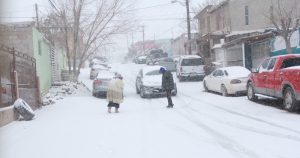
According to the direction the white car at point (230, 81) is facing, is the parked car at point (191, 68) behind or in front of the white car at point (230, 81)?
in front

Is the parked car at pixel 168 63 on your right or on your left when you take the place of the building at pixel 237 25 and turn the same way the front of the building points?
on your right

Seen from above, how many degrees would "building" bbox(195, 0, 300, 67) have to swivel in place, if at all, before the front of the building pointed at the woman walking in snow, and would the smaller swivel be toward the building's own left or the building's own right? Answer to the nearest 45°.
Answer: approximately 45° to the building's own left

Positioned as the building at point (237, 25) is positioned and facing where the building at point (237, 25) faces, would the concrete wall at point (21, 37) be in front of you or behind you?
in front

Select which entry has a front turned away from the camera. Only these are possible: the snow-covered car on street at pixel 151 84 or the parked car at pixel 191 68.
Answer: the parked car at pixel 191 68

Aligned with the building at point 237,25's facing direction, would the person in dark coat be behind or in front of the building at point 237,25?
in front

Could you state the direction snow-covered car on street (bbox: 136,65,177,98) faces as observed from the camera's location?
facing the viewer and to the right of the viewer

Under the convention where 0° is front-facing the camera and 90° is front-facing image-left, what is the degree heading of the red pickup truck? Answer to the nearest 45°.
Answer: approximately 135°

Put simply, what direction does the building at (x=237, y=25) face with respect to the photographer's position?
facing the viewer and to the left of the viewer

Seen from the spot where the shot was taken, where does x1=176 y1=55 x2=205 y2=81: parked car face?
facing away from the viewer

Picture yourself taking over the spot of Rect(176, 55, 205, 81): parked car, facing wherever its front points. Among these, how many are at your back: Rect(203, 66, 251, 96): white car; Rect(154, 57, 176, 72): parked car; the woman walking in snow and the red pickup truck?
3
